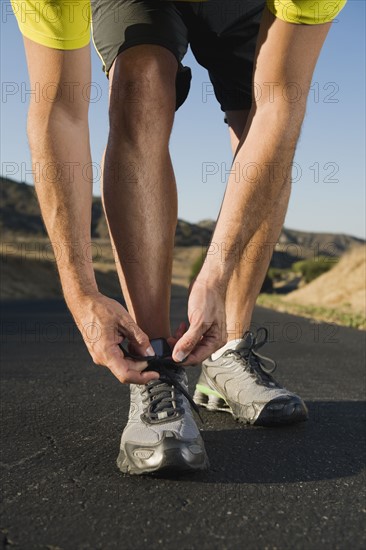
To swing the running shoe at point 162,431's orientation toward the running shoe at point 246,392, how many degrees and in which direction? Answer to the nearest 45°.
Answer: approximately 135° to its left

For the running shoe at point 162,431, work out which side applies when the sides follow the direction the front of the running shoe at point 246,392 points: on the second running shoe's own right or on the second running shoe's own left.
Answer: on the second running shoe's own right

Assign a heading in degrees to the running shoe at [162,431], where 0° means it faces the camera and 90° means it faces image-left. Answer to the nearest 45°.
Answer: approximately 0°

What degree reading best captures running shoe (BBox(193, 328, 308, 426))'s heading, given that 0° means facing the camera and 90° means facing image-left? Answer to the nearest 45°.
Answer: approximately 315°
